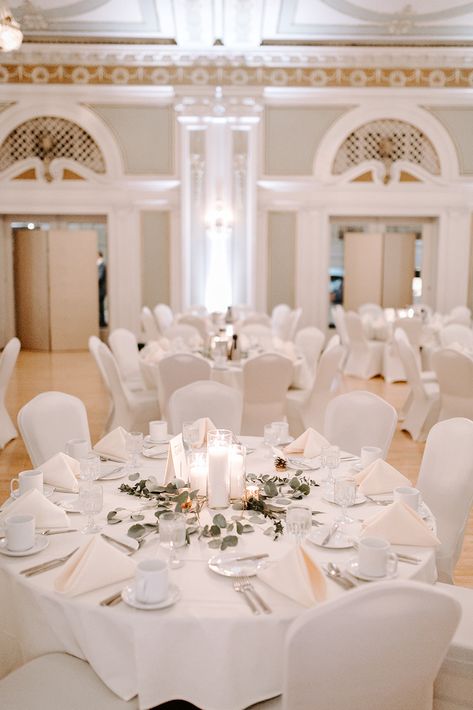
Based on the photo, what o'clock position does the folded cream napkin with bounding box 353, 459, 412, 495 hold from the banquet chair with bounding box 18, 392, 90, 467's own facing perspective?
The folded cream napkin is roughly at 12 o'clock from the banquet chair.

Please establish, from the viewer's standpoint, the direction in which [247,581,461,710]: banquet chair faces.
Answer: facing away from the viewer and to the left of the viewer

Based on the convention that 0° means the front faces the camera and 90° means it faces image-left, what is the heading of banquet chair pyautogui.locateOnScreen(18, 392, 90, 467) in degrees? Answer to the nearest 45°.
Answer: approximately 315°

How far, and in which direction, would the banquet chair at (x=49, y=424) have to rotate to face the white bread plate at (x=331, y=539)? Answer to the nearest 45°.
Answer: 0° — it already faces it

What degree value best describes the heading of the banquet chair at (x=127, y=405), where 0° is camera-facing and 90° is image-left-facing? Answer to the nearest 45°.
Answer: approximately 270°

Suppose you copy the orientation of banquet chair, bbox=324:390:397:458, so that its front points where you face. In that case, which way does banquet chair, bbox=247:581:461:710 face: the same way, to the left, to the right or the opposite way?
to the right

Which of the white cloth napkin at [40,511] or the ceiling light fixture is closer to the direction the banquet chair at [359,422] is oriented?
the white cloth napkin

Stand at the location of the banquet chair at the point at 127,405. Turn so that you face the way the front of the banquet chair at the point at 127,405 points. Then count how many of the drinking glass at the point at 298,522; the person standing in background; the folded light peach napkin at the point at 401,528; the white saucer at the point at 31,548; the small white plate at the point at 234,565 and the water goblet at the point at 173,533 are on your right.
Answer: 5

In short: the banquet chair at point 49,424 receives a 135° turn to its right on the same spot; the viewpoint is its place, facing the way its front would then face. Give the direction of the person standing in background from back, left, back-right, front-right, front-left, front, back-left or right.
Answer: right
